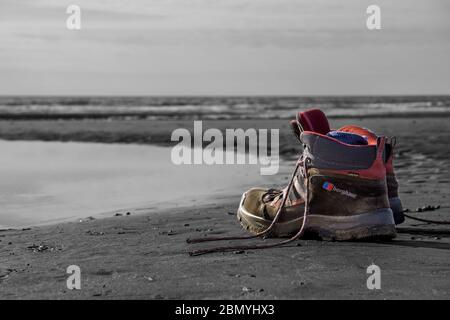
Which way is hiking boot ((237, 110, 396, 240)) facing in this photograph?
to the viewer's left
